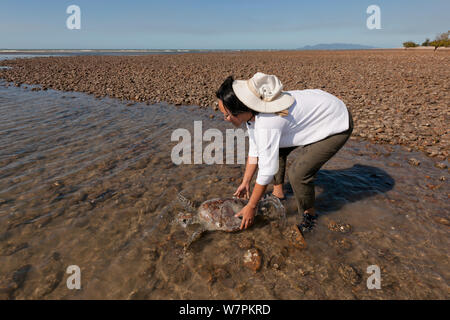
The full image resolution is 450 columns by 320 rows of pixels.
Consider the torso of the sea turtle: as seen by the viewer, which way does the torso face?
to the viewer's left

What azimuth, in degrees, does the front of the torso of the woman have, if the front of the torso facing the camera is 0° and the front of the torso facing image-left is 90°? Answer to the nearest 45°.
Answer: approximately 90°

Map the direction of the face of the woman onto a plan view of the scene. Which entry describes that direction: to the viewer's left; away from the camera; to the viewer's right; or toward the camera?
to the viewer's left

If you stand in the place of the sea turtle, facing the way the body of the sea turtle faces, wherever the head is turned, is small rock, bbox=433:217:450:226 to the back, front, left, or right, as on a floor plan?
back

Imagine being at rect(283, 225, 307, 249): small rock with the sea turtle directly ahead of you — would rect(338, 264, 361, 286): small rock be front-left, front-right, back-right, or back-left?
back-left
